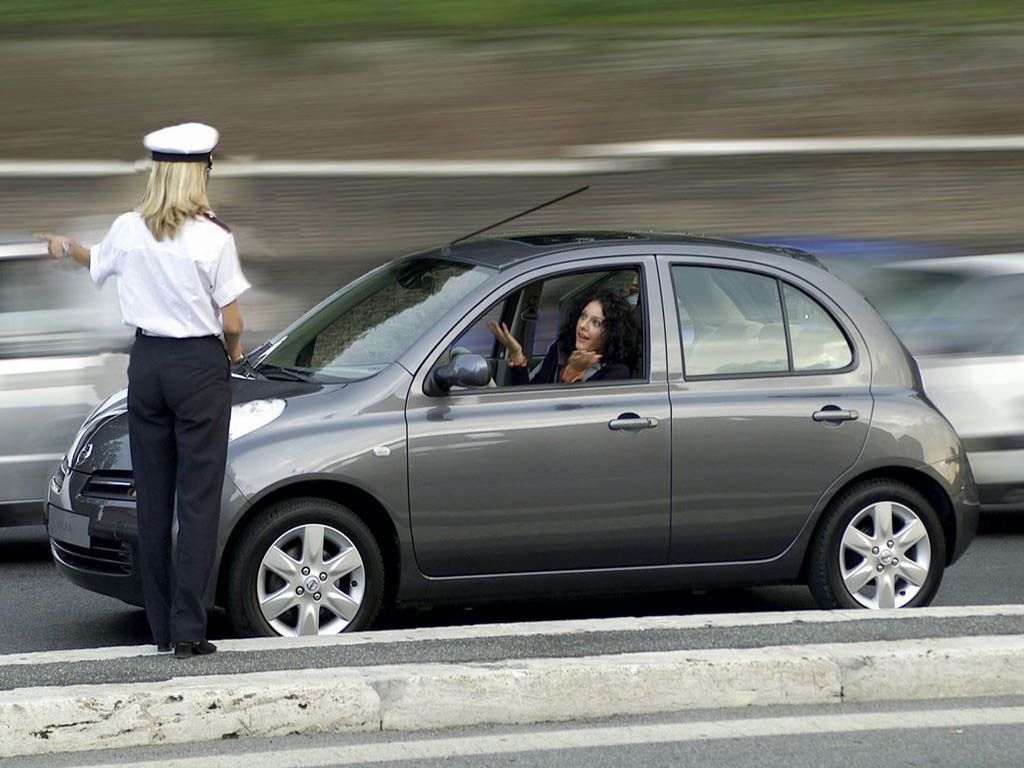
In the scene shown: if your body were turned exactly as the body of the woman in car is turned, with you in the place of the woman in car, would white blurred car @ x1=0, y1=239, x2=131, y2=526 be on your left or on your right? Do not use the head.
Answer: on your right

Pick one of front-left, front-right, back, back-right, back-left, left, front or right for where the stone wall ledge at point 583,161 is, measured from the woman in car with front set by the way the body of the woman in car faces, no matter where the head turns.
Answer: back-right

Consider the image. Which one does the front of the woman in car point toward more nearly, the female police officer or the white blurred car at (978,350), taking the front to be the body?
the female police officer

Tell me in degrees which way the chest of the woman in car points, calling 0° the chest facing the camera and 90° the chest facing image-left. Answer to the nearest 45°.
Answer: approximately 45°

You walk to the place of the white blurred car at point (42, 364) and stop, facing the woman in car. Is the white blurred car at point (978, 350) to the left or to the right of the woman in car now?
left

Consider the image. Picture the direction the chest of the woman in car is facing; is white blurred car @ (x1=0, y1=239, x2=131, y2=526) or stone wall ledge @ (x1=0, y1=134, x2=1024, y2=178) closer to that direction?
the white blurred car

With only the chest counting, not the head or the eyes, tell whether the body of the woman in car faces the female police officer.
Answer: yes

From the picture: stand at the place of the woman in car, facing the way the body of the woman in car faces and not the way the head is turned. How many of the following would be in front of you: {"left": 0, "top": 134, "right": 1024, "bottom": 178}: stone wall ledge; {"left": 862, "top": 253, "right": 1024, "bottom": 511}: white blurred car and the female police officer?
1

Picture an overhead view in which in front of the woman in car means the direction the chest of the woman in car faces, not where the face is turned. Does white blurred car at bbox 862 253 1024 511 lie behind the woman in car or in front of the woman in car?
behind
